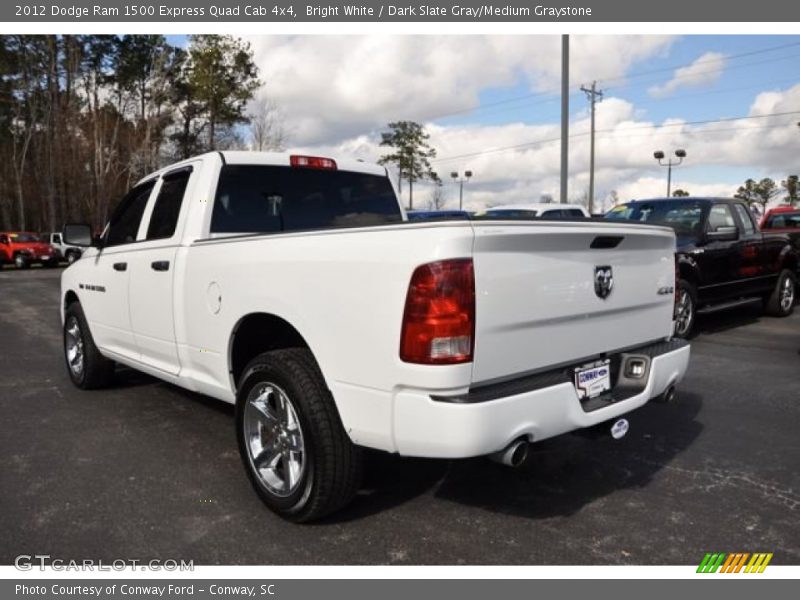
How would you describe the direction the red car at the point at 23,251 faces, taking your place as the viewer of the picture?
facing the viewer and to the right of the viewer

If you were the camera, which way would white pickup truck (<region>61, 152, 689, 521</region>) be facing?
facing away from the viewer and to the left of the viewer

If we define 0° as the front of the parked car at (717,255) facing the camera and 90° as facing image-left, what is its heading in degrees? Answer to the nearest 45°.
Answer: approximately 45°

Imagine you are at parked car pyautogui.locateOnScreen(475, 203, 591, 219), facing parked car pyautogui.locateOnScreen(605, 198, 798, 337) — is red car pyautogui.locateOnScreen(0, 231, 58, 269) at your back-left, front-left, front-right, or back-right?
back-right

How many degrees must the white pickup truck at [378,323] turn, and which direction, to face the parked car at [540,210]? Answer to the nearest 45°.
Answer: approximately 45° to its right

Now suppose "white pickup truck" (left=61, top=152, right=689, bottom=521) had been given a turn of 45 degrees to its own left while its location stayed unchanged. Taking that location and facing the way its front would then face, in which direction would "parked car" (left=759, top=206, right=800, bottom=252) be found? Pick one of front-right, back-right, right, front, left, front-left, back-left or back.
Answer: back-right

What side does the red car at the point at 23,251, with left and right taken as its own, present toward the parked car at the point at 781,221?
front

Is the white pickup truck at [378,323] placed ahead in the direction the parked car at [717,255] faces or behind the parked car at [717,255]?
ahead

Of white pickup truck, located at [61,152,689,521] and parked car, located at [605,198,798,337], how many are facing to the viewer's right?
0
